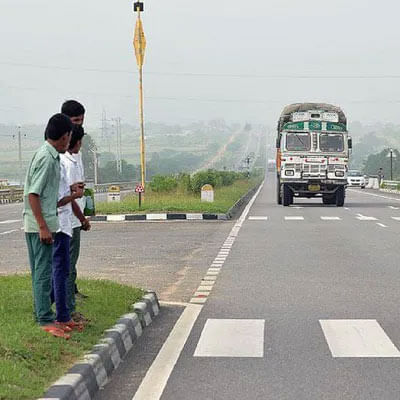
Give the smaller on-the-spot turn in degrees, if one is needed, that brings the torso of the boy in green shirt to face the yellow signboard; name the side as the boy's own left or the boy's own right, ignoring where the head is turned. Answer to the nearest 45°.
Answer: approximately 90° to the boy's own left

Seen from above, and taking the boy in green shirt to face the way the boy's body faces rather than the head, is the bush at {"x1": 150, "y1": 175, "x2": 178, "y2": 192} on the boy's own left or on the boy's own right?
on the boy's own left

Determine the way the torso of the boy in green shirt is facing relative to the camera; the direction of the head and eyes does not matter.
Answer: to the viewer's right

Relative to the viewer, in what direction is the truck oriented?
toward the camera

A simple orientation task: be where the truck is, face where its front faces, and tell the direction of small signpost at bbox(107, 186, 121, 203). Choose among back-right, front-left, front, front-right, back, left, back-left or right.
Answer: right

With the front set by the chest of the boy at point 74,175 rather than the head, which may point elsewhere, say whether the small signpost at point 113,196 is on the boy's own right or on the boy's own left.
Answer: on the boy's own left

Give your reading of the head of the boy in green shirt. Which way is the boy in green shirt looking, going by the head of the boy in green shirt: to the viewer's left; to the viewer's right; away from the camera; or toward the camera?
to the viewer's right

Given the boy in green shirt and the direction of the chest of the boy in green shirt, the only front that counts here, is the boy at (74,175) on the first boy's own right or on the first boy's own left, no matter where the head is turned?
on the first boy's own left

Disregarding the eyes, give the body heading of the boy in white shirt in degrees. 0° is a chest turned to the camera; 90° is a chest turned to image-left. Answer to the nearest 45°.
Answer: approximately 270°
